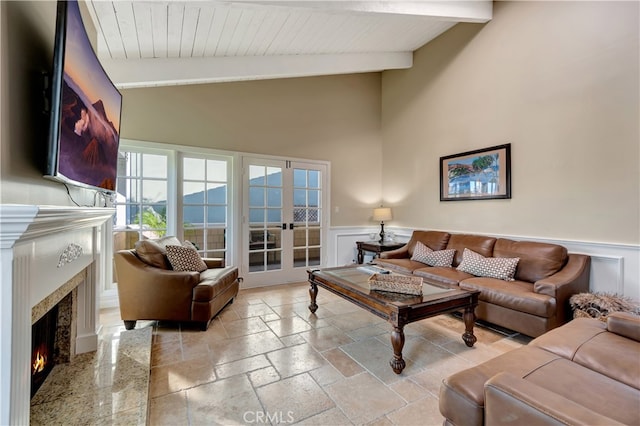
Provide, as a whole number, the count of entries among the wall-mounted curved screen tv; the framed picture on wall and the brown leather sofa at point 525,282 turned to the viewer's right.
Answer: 1

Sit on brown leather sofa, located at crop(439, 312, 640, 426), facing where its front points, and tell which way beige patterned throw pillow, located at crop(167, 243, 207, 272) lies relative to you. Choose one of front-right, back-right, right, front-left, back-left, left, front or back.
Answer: front-left

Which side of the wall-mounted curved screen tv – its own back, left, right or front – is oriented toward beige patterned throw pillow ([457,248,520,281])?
front

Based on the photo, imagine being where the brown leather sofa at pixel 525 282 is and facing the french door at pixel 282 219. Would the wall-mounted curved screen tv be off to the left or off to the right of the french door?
left

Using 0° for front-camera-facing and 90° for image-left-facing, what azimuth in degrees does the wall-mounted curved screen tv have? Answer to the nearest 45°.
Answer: approximately 270°

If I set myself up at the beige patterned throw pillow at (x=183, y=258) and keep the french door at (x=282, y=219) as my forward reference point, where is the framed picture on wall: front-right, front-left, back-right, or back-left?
front-right

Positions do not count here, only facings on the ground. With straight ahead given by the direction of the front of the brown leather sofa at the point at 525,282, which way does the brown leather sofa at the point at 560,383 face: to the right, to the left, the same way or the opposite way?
to the right

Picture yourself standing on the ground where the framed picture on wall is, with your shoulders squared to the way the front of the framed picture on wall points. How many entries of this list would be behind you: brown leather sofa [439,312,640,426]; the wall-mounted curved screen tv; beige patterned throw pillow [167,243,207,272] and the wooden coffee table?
0

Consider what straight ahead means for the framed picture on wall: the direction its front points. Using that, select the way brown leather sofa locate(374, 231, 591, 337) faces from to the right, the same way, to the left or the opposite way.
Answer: the same way

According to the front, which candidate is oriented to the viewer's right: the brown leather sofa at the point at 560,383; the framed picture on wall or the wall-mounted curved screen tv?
the wall-mounted curved screen tv

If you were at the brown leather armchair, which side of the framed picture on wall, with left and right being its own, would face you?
front

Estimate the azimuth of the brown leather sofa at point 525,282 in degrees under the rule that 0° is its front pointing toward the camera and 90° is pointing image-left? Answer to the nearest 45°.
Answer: approximately 45°

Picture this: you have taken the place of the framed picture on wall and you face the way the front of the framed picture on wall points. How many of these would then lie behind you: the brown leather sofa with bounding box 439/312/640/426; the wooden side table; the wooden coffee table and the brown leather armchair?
0

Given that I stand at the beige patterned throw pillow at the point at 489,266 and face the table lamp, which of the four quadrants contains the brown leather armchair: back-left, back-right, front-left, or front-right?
front-left

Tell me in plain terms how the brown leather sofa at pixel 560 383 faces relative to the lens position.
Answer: facing away from the viewer and to the left of the viewer

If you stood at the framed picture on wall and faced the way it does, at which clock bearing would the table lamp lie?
The table lamp is roughly at 2 o'clock from the framed picture on wall.

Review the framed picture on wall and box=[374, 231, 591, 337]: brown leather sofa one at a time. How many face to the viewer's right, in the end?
0

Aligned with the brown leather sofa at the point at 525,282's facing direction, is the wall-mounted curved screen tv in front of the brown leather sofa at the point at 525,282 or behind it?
in front
